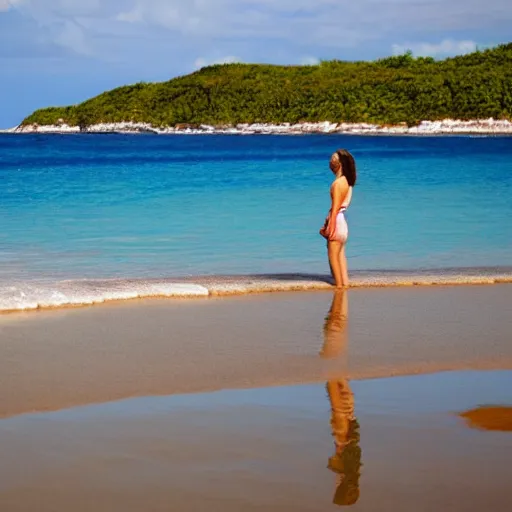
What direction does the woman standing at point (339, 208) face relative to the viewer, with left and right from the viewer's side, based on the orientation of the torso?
facing to the left of the viewer

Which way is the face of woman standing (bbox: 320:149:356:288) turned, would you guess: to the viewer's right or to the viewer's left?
to the viewer's left
